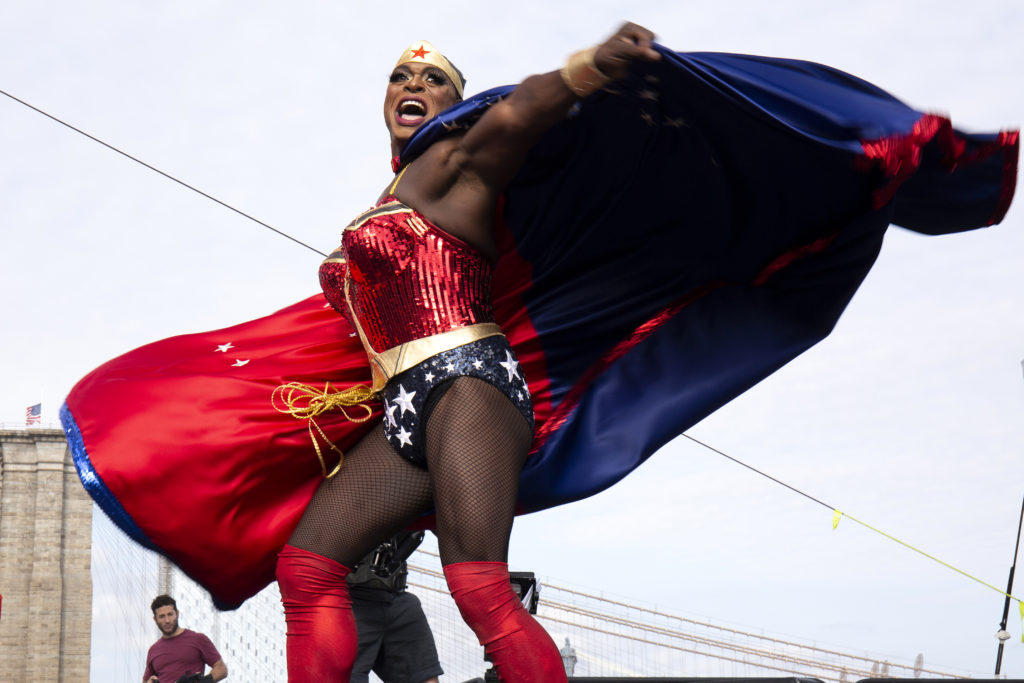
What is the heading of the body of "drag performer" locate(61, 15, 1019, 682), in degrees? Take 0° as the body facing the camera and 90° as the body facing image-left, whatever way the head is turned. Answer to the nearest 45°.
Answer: approximately 45°

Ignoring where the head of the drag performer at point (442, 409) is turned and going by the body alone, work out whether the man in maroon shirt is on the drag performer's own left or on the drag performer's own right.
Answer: on the drag performer's own right

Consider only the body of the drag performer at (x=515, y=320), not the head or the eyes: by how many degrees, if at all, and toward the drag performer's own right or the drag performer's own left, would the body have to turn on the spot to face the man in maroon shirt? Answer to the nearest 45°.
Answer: approximately 90° to the drag performer's own right

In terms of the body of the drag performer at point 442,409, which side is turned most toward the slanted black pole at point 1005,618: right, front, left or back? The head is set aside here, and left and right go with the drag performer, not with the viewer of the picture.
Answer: back

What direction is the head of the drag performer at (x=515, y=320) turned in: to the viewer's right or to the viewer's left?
to the viewer's left

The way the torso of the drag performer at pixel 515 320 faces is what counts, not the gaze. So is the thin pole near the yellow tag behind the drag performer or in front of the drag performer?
behind
